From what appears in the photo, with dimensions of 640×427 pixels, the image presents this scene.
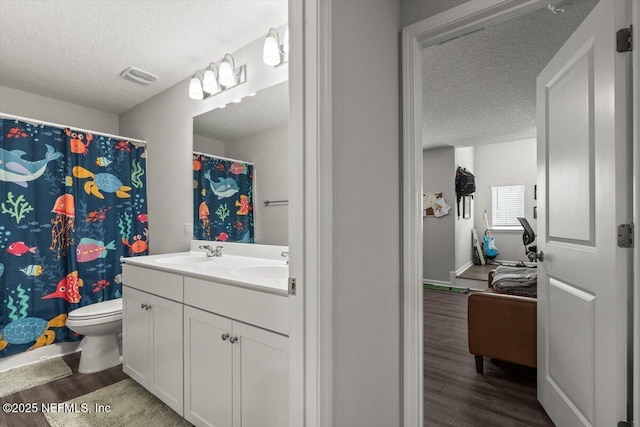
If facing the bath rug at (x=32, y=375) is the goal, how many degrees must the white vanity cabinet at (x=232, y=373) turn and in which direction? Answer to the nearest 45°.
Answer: approximately 90° to its right

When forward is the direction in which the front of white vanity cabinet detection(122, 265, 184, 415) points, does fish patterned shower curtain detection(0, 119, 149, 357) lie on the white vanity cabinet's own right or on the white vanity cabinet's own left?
on the white vanity cabinet's own right

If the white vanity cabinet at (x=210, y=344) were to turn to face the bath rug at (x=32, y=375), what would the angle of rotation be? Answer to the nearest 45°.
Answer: approximately 90° to its right

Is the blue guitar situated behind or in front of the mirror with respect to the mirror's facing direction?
behind

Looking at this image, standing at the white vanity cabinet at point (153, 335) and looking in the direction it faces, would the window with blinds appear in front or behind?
behind
